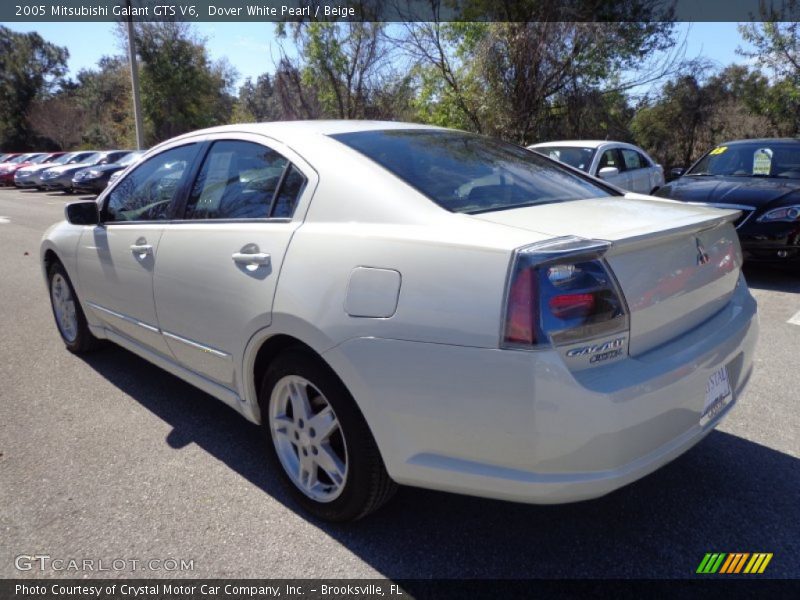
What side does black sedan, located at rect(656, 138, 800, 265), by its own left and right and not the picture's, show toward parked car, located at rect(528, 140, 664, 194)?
right

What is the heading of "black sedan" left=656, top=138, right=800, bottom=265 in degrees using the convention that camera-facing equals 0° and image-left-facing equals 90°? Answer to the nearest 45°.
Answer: approximately 45°

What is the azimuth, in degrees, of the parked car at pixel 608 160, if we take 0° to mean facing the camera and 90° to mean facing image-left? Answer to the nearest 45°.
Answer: approximately 45°

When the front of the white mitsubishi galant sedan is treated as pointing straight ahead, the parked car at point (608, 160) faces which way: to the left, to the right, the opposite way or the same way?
to the left

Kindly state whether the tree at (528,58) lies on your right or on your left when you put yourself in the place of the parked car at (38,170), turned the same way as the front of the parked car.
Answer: on your left

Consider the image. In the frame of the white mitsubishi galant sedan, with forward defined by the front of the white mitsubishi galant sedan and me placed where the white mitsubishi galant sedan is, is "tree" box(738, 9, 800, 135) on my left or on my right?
on my right
